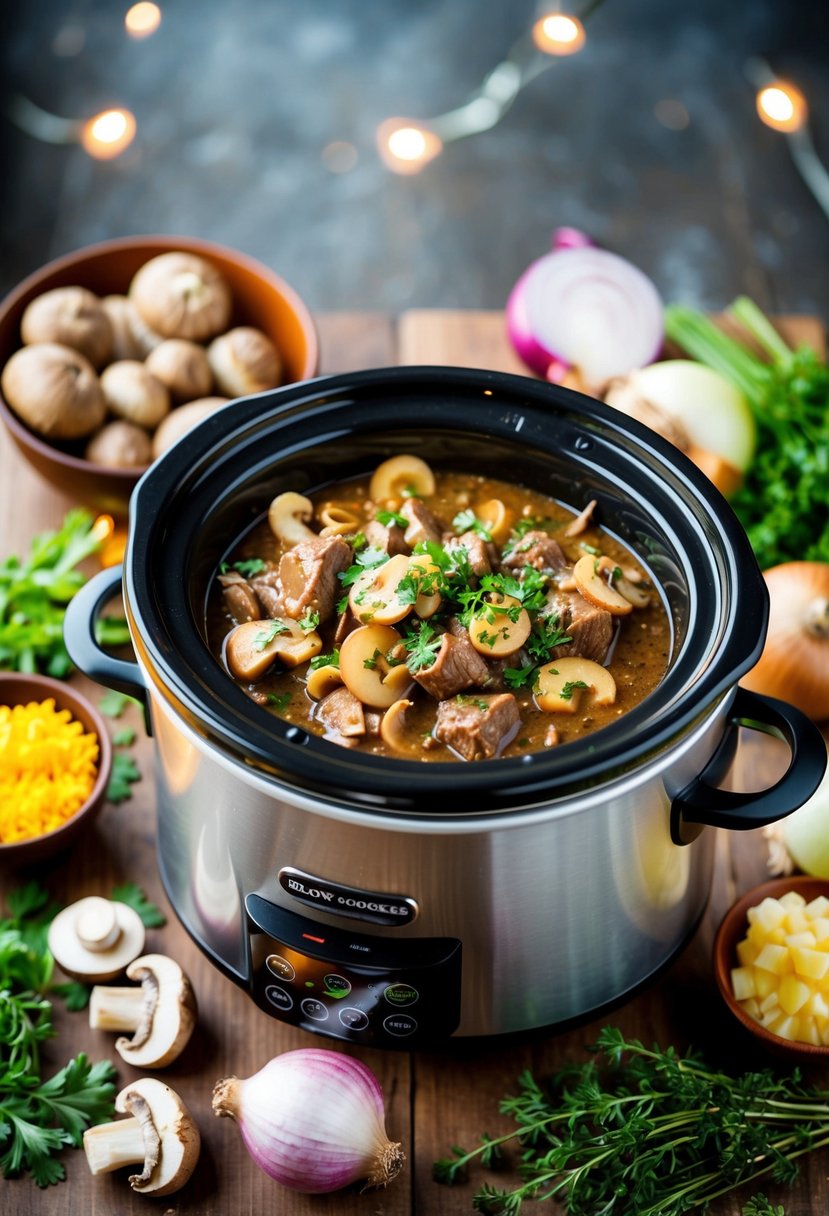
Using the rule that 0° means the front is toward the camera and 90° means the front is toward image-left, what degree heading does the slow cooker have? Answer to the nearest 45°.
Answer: approximately 0°

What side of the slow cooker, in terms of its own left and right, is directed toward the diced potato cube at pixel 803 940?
left

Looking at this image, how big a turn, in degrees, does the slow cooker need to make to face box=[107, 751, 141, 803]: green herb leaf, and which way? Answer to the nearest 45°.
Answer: approximately 135° to its right

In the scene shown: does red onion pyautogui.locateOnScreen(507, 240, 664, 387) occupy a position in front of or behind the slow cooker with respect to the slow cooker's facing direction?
behind

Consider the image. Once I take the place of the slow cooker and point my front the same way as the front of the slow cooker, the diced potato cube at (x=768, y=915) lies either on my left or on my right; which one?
on my left

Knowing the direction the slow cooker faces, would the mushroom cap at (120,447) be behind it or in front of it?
behind

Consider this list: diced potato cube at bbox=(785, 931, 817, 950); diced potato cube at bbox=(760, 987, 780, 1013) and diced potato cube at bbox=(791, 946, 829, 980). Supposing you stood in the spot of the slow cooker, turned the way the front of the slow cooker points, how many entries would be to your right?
0

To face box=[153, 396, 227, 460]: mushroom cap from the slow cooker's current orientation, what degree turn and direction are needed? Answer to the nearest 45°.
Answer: approximately 135° to its right

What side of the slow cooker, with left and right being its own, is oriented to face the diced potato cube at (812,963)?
left

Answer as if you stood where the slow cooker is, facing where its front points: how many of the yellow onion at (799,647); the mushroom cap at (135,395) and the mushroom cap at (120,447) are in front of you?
0

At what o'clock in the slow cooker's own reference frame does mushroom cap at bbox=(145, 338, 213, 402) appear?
The mushroom cap is roughly at 5 o'clock from the slow cooker.
